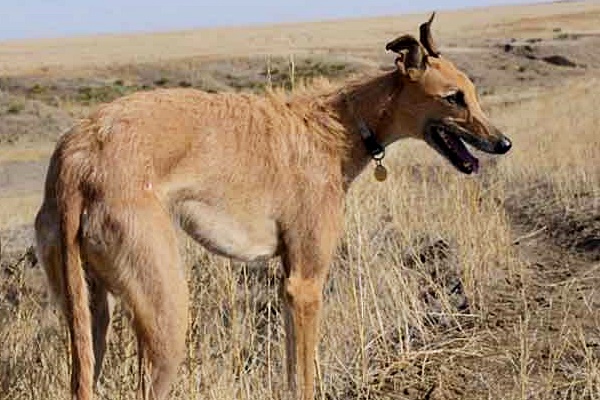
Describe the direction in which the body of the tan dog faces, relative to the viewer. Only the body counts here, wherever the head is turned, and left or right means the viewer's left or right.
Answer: facing away from the viewer and to the right of the viewer
